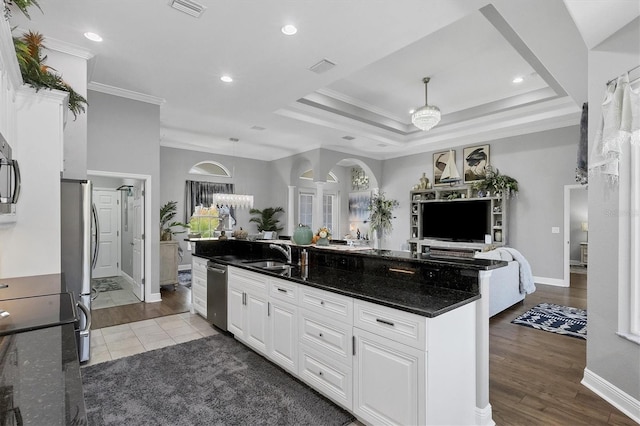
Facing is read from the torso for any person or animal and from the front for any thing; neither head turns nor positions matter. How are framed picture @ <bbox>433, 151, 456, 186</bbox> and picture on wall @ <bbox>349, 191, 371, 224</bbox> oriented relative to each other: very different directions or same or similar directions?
same or similar directions

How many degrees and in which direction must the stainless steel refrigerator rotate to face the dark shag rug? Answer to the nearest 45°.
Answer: approximately 45° to its right

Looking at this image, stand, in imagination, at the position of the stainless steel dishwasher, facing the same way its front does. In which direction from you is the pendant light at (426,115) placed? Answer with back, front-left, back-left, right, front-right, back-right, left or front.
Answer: back-left

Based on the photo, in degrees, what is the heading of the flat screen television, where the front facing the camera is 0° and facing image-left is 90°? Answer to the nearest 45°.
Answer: approximately 45°

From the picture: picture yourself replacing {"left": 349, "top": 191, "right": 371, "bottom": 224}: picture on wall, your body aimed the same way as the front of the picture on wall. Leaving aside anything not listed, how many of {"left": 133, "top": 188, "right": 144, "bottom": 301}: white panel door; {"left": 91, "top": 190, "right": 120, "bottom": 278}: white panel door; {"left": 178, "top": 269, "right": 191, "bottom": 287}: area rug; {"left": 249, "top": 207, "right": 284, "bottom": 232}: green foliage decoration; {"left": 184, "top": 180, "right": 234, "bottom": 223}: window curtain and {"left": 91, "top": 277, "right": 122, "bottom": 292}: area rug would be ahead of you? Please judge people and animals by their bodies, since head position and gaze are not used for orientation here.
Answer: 6

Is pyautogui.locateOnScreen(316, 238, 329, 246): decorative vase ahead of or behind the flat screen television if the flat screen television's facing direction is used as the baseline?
ahead

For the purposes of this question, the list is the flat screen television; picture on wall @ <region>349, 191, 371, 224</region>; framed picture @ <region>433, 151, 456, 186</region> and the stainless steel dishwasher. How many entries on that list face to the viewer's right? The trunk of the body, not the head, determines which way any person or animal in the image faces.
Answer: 0

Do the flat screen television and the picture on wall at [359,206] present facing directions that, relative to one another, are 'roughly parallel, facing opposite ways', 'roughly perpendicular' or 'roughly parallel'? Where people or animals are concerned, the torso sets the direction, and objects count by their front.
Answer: roughly parallel

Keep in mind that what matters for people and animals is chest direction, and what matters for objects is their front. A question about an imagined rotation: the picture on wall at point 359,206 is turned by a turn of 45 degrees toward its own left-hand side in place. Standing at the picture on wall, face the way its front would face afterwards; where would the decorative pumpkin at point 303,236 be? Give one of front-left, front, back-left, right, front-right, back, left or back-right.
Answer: front

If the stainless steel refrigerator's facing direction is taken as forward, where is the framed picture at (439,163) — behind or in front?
in front

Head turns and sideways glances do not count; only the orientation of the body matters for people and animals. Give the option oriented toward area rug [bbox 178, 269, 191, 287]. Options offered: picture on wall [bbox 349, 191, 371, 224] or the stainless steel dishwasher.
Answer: the picture on wall

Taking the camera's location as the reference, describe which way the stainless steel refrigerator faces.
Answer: facing to the right of the viewer

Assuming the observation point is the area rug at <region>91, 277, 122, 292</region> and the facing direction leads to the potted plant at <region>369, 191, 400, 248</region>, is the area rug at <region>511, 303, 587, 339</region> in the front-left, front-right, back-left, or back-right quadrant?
front-right

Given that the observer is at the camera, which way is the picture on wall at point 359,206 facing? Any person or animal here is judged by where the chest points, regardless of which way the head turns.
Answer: facing the viewer and to the left of the viewer

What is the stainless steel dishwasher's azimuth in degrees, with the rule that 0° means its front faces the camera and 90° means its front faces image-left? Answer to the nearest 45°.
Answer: approximately 45°

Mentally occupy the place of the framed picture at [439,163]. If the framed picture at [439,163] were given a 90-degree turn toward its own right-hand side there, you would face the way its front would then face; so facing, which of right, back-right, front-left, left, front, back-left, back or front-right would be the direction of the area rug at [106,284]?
left
